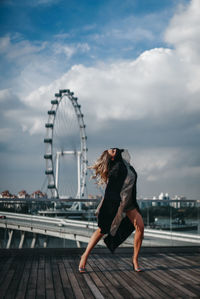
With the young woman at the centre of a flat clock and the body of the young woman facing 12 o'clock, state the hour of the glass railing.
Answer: The glass railing is roughly at 7 o'clock from the young woman.

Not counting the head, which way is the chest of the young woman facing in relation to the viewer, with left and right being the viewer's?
facing the viewer and to the right of the viewer
